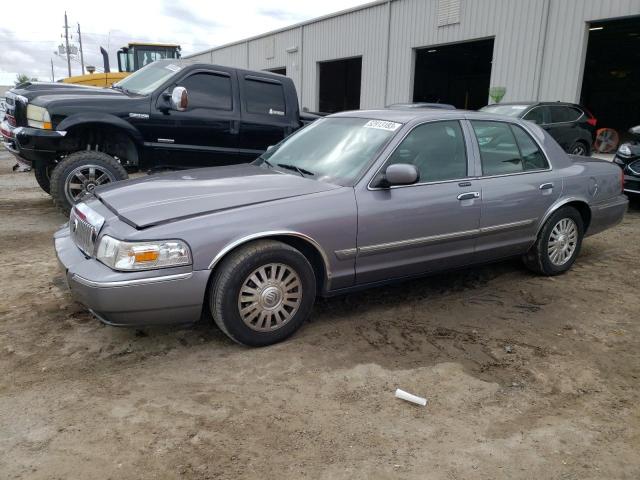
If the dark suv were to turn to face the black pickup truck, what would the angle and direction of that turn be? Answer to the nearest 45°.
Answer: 0° — it already faces it

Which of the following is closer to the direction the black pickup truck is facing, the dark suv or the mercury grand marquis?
the mercury grand marquis

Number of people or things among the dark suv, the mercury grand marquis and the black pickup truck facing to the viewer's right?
0

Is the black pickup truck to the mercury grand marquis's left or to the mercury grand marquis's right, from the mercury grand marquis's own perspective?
on its right

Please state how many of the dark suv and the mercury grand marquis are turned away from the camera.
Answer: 0

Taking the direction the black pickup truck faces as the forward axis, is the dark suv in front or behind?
behind

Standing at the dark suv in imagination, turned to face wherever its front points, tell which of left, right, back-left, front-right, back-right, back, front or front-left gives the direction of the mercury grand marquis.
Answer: front-left

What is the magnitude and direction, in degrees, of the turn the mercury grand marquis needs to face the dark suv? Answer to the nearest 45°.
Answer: approximately 180°

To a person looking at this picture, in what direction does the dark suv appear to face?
facing the viewer and to the left of the viewer
